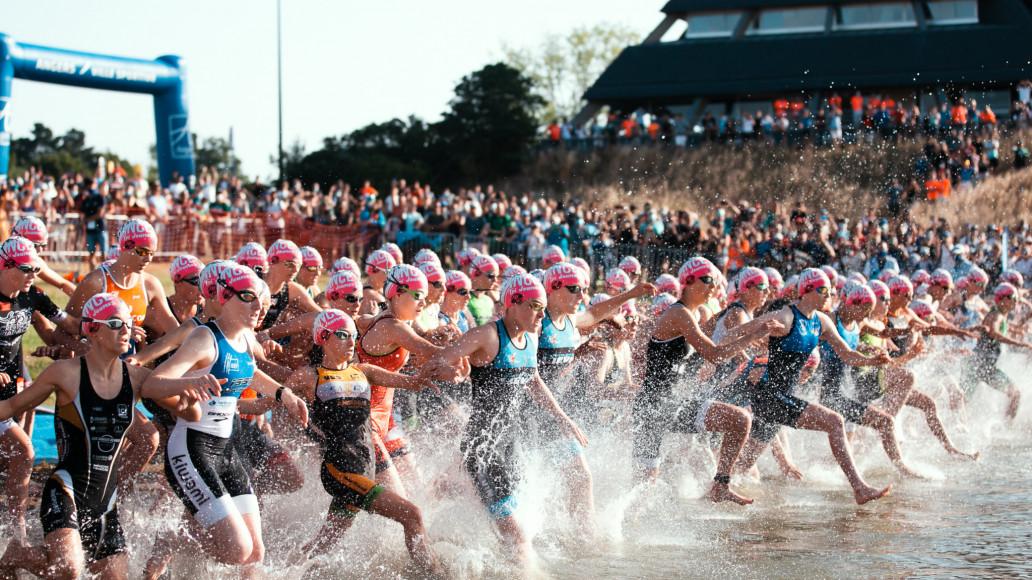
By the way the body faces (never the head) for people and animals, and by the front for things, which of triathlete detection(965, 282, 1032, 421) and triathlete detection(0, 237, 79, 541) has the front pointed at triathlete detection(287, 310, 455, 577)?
triathlete detection(0, 237, 79, 541)

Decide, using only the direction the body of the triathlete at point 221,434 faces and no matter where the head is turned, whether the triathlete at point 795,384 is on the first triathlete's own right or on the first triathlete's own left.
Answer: on the first triathlete's own left

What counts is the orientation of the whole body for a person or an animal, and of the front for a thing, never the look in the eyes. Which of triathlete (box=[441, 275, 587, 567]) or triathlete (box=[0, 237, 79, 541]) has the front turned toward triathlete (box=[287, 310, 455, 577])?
triathlete (box=[0, 237, 79, 541])

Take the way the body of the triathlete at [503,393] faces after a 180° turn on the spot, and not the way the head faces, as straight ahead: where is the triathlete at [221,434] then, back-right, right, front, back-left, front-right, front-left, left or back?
left

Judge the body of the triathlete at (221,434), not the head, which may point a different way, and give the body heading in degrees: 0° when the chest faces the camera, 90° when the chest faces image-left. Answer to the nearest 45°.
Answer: approximately 315°

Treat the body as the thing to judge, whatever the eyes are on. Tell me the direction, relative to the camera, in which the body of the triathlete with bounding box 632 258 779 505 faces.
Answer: to the viewer's right

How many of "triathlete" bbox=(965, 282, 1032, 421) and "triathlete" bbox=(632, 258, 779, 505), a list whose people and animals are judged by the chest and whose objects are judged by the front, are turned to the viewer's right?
2

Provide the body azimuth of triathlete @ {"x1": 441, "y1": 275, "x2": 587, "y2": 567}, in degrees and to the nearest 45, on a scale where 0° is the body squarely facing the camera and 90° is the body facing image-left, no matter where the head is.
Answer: approximately 315°

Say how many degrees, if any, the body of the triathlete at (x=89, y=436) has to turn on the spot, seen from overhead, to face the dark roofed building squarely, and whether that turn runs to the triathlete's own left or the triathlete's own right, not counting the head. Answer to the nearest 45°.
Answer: approximately 90° to the triathlete's own left

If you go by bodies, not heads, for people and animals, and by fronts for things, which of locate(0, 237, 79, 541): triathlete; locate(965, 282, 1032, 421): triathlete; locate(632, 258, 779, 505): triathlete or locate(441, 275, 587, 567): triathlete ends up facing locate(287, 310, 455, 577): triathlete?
locate(0, 237, 79, 541): triathlete

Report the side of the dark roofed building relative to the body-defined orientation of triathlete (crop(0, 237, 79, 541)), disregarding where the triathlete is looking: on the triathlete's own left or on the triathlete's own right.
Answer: on the triathlete's own left

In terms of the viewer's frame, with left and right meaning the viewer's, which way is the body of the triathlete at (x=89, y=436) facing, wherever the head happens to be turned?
facing the viewer and to the right of the viewer

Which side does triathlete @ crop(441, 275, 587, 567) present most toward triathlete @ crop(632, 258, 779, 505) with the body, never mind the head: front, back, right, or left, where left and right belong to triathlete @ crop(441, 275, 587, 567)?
left

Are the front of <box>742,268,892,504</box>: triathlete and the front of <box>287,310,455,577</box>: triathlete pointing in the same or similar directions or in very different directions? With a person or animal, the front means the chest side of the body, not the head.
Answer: same or similar directions

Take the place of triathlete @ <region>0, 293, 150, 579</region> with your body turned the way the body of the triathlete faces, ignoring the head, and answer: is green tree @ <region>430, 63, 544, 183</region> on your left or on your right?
on your left

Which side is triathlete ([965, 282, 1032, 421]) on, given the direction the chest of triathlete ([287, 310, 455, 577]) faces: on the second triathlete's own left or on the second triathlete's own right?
on the second triathlete's own left
